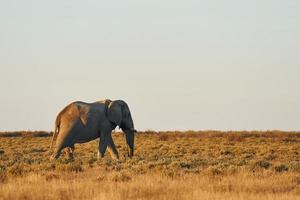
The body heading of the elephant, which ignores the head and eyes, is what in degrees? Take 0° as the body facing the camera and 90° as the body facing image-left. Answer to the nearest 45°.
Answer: approximately 270°

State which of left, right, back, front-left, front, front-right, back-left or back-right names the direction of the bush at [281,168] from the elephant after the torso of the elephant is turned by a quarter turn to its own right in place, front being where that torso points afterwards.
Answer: front-left
